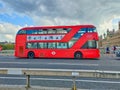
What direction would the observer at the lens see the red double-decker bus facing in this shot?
facing to the right of the viewer
